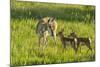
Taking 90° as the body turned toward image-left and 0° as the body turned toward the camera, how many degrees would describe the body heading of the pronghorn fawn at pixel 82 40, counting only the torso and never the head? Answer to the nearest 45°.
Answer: approximately 90°

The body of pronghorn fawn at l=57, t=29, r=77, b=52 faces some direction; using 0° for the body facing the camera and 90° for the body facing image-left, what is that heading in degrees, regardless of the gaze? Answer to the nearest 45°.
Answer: approximately 90°

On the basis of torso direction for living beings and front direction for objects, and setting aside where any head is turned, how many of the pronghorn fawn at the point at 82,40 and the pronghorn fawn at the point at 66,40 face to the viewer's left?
2
